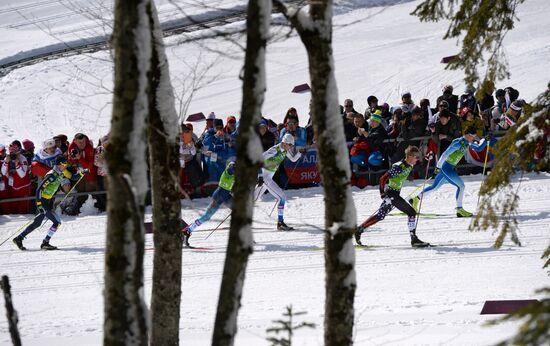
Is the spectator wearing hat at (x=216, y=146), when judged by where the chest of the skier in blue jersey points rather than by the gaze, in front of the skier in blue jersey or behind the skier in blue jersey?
behind

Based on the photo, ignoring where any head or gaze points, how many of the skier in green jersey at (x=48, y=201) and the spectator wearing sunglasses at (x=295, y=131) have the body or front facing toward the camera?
1

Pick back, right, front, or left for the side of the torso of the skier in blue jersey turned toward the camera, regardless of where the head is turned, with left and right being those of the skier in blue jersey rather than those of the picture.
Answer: right

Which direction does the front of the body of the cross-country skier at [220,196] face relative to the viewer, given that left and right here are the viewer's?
facing to the right of the viewer

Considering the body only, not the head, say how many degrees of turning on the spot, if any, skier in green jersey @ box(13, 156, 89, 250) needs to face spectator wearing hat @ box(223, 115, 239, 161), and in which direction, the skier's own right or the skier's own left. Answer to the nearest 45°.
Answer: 0° — they already face them

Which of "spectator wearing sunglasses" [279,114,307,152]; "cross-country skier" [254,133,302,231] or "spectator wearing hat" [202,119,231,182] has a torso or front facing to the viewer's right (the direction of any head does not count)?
the cross-country skier

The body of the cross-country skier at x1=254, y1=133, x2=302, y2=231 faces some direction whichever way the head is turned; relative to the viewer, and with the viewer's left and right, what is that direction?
facing to the right of the viewer

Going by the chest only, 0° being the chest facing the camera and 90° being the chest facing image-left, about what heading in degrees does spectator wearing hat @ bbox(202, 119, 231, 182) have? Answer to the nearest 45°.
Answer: approximately 0°
